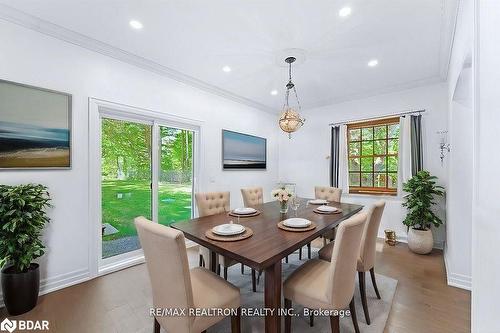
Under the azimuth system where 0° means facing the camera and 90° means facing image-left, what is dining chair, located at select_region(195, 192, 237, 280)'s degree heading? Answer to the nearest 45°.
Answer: approximately 315°

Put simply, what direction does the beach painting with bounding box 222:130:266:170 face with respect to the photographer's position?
facing the viewer and to the right of the viewer

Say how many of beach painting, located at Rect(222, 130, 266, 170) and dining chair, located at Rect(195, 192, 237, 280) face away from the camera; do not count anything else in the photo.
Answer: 0

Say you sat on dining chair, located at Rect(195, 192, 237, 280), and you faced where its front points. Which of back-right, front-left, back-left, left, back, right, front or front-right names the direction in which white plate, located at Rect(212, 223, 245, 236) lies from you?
front-right

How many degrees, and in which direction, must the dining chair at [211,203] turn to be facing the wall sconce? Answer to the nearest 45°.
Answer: approximately 45° to its left

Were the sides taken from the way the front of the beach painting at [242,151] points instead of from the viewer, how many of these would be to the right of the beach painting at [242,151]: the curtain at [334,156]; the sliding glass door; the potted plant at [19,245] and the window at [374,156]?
2

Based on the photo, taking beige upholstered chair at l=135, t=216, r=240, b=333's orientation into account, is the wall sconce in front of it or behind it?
in front

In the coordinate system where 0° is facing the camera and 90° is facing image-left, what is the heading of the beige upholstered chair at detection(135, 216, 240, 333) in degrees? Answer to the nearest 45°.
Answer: approximately 225°

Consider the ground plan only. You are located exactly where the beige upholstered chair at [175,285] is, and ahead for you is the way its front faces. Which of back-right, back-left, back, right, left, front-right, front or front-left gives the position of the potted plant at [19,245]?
left

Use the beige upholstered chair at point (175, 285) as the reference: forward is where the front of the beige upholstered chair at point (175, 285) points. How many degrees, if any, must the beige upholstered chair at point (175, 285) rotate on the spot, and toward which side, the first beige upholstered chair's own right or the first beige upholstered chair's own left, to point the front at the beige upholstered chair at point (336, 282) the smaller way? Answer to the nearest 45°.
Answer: approximately 45° to the first beige upholstered chair's own right

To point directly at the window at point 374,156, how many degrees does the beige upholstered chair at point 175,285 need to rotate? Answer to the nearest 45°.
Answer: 0° — it already faces it

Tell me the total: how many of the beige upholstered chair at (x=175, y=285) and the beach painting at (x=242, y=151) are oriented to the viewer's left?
0
